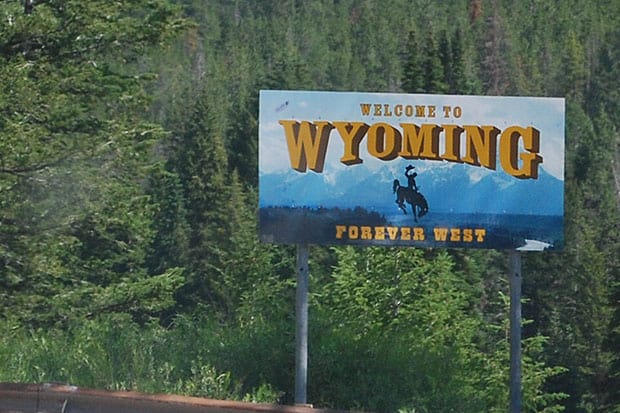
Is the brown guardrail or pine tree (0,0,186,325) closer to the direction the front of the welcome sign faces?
the brown guardrail

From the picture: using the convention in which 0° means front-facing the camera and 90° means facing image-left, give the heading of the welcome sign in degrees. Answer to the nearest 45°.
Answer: approximately 0°

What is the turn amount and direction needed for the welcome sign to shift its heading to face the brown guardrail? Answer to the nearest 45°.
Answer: approximately 45° to its right
